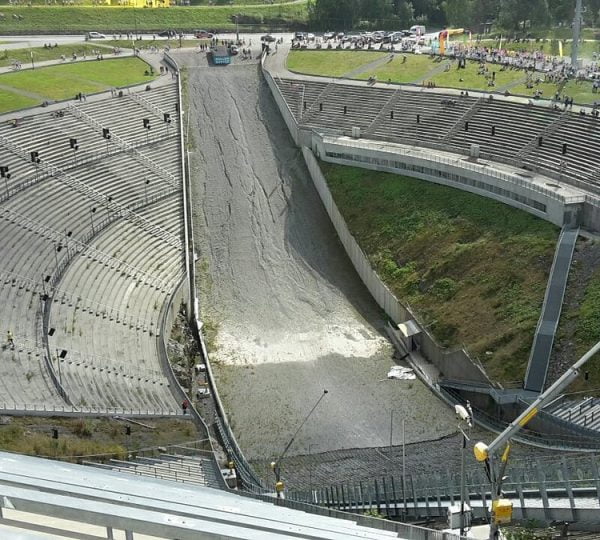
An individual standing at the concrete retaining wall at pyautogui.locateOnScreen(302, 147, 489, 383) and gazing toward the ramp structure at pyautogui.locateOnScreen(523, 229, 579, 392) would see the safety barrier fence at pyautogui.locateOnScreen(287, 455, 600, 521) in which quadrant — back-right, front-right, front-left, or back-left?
front-right

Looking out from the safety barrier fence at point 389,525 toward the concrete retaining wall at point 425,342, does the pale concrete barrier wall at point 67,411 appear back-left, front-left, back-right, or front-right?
front-left

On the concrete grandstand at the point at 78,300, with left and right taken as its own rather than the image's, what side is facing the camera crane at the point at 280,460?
front

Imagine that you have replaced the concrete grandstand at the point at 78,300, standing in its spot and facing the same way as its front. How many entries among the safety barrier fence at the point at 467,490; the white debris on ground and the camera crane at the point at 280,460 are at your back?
0

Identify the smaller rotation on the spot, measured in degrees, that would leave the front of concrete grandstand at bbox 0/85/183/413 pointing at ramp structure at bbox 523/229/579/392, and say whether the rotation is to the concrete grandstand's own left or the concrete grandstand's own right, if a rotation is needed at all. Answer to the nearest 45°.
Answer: approximately 45° to the concrete grandstand's own left

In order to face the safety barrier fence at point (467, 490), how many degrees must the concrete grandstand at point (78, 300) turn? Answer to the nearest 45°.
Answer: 0° — it already faces it

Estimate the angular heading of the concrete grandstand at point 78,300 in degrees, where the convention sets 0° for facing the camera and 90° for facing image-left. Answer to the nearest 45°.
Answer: approximately 315°

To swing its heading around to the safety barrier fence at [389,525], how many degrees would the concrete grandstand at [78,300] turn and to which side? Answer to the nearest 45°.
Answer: approximately 45° to its right

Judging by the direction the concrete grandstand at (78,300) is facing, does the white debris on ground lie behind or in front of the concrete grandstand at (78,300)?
in front

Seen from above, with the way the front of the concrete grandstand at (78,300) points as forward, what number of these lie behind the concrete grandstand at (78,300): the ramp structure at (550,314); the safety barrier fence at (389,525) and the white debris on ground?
0

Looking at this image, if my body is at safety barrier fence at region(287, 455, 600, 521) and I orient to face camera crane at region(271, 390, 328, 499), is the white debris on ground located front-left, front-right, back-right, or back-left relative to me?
front-right

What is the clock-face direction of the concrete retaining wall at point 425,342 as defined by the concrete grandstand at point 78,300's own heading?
The concrete retaining wall is roughly at 11 o'clock from the concrete grandstand.
